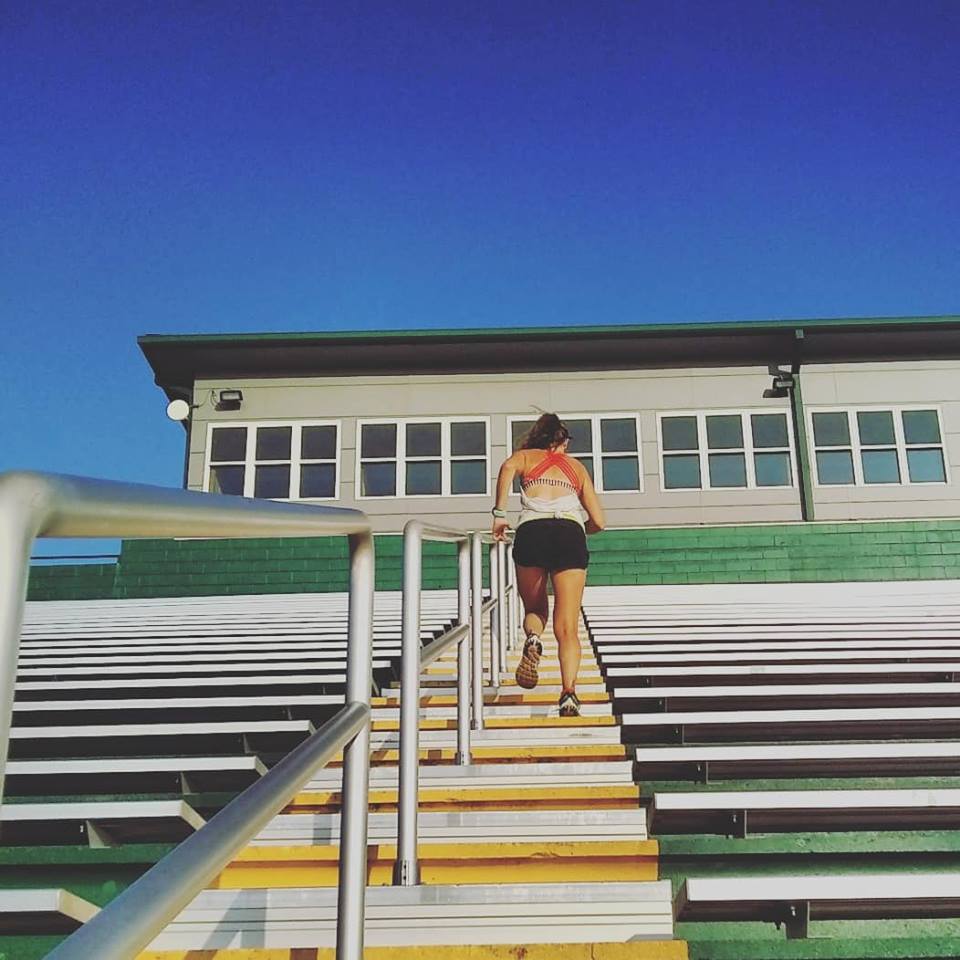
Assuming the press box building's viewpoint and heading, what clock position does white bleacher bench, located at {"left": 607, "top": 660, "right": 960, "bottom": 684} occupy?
The white bleacher bench is roughly at 12 o'clock from the press box building.

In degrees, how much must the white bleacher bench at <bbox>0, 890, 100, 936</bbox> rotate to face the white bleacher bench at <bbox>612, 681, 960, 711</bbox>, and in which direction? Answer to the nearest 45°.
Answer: approximately 90° to its left

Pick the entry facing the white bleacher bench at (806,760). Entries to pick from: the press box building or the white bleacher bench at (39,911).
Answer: the press box building

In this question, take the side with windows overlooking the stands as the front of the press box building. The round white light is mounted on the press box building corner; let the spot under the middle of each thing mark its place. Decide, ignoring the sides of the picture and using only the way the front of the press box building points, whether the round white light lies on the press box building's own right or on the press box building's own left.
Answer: on the press box building's own right

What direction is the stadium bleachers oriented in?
toward the camera

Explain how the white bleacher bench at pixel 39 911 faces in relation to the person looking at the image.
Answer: facing the viewer

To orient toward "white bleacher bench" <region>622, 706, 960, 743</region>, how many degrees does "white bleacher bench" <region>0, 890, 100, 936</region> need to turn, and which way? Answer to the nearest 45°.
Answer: approximately 90° to its left

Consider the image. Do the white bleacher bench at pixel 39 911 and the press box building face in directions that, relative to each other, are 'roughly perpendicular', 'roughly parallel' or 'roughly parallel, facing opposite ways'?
roughly parallel

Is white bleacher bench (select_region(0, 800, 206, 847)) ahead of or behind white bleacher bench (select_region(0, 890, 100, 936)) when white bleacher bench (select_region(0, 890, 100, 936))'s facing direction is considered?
behind

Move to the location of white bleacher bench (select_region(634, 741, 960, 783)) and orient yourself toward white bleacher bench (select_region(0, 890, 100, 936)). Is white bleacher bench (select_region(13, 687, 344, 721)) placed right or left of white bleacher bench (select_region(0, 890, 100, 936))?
right

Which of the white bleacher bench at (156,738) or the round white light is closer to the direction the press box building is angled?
the white bleacher bench

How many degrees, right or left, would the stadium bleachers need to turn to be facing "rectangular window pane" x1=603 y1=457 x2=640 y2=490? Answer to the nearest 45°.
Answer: approximately 180°

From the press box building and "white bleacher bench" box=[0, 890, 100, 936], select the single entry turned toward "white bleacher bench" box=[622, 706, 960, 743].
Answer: the press box building

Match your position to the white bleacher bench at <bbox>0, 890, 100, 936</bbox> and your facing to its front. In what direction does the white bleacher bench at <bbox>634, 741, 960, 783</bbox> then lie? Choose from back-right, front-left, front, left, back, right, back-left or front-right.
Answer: left

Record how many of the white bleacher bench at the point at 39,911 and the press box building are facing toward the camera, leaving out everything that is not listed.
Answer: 2

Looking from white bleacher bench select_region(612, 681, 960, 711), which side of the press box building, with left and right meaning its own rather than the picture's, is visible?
front

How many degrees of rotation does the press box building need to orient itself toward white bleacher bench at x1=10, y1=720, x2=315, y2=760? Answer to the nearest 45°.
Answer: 0° — it already faces it

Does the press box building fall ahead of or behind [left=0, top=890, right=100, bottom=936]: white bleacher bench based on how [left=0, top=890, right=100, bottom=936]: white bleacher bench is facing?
behind
